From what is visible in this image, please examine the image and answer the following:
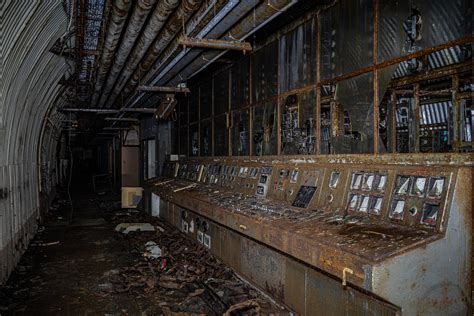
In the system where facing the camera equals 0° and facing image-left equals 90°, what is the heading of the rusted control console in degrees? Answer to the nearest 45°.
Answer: approximately 45°
